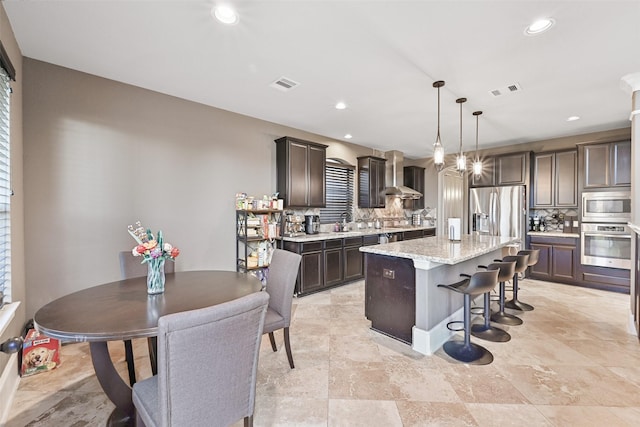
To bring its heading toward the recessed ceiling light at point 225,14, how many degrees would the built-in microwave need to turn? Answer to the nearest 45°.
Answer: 0° — it already faces it

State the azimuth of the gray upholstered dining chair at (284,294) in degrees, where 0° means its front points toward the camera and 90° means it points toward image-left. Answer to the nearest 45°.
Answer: approximately 45°

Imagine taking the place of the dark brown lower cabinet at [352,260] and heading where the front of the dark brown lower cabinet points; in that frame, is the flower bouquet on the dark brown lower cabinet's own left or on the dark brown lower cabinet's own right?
on the dark brown lower cabinet's own right

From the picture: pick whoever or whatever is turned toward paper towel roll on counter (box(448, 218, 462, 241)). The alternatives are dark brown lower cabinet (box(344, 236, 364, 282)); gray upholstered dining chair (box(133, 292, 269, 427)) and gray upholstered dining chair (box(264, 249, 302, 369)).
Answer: the dark brown lower cabinet

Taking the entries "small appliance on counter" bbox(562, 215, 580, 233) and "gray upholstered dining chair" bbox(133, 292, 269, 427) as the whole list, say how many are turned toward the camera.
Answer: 1
